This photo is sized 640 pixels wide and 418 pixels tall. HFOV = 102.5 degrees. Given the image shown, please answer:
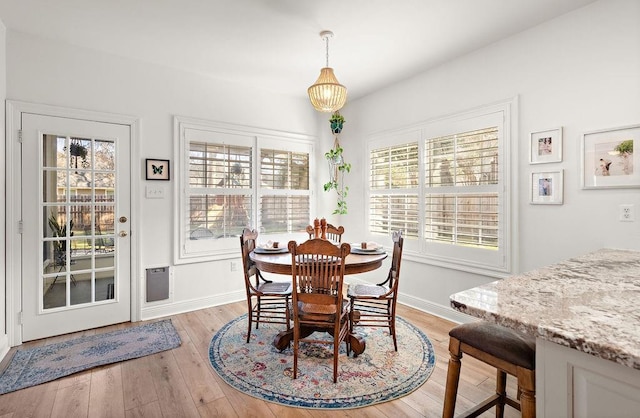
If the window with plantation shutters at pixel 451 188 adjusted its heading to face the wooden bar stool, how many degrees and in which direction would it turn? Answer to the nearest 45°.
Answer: approximately 45° to its left

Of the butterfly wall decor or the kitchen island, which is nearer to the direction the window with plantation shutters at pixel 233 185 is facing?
the kitchen island

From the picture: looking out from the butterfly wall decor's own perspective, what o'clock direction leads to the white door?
The white door is roughly at 3 o'clock from the butterfly wall decor.

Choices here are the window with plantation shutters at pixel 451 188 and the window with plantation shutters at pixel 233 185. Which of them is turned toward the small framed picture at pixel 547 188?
the window with plantation shutters at pixel 233 185

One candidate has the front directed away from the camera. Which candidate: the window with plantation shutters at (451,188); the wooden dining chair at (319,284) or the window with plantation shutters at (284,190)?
the wooden dining chair

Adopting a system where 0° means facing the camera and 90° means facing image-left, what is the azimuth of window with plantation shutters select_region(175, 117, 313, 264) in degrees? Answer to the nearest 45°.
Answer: approximately 315°

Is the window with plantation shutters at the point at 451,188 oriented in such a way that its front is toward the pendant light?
yes

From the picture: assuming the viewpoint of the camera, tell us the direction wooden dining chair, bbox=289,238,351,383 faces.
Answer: facing away from the viewer

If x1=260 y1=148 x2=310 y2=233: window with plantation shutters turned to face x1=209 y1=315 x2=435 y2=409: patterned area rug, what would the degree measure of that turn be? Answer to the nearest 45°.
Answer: approximately 45° to its right

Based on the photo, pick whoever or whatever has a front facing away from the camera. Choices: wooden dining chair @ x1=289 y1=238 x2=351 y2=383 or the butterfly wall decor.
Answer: the wooden dining chair

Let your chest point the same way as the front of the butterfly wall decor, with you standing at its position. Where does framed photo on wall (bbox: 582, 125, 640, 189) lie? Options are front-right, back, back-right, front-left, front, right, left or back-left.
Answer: front-left

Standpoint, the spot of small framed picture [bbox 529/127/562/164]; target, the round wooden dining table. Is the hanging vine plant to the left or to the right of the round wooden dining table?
right

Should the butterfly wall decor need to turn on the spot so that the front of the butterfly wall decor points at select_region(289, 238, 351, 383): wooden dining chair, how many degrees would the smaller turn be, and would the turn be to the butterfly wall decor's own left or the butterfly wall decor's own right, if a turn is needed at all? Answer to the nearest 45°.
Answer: approximately 45° to the butterfly wall decor's own left
